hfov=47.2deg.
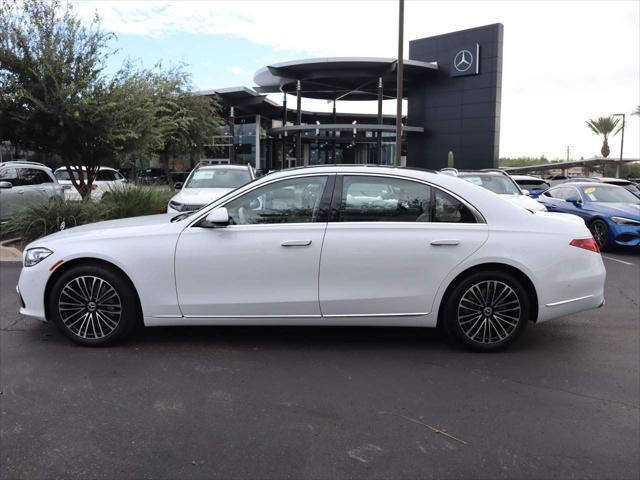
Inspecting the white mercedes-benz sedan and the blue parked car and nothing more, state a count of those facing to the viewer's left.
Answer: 1

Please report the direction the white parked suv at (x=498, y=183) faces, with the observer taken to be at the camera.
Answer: facing the viewer and to the right of the viewer

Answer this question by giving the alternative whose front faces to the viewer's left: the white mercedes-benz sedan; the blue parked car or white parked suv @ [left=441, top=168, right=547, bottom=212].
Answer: the white mercedes-benz sedan

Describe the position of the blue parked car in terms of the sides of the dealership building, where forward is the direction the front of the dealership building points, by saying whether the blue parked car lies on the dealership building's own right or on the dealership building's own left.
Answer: on the dealership building's own left

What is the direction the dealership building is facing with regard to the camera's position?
facing the viewer and to the left of the viewer

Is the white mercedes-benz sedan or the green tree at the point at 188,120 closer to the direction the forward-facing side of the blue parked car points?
the white mercedes-benz sedan

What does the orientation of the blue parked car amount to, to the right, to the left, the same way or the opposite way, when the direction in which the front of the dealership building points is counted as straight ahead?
to the left

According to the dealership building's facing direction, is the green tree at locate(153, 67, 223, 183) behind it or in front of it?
in front

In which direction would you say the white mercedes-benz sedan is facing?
to the viewer's left

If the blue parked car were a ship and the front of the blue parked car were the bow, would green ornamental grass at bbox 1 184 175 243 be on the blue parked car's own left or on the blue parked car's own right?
on the blue parked car's own right

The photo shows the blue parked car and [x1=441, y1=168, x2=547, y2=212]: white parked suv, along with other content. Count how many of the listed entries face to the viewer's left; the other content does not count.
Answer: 0
